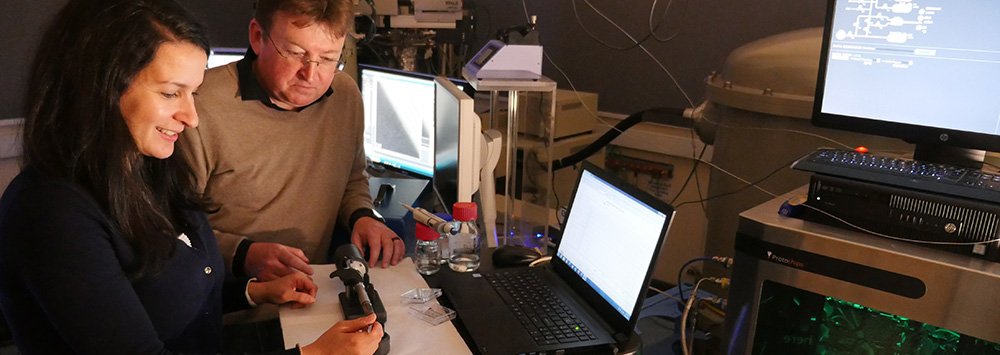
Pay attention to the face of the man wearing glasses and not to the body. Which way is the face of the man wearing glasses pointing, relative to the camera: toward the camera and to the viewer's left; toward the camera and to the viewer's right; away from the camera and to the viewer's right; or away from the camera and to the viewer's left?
toward the camera and to the viewer's right

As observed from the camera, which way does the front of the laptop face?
facing the viewer and to the left of the viewer

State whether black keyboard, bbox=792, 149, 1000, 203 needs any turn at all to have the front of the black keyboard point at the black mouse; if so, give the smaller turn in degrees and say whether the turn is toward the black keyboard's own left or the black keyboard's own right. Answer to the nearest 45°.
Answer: approximately 45° to the black keyboard's own right

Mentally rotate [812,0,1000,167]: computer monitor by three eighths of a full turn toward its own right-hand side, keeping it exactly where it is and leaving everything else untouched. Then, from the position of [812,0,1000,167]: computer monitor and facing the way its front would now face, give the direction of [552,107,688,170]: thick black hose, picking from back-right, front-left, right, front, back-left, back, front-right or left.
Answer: front-left

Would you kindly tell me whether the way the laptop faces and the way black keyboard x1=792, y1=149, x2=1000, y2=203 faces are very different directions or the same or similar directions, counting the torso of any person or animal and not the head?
same or similar directions

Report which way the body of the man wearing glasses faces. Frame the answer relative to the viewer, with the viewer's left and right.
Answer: facing the viewer and to the right of the viewer

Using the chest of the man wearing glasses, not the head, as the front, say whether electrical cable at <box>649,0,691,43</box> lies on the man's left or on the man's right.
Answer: on the man's left

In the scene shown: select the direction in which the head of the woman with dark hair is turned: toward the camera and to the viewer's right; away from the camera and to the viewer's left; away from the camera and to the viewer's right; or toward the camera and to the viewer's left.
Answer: toward the camera and to the viewer's right

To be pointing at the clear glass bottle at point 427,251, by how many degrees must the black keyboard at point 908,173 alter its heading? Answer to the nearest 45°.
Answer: approximately 45° to its right

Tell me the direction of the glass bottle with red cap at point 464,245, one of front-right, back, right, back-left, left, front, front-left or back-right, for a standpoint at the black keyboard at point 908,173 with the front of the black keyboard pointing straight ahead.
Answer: front-right

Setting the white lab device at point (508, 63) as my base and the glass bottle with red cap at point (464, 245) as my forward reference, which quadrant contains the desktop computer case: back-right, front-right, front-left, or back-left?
front-left

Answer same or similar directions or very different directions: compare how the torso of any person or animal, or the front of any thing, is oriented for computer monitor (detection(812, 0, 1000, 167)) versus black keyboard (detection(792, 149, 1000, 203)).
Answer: same or similar directions
